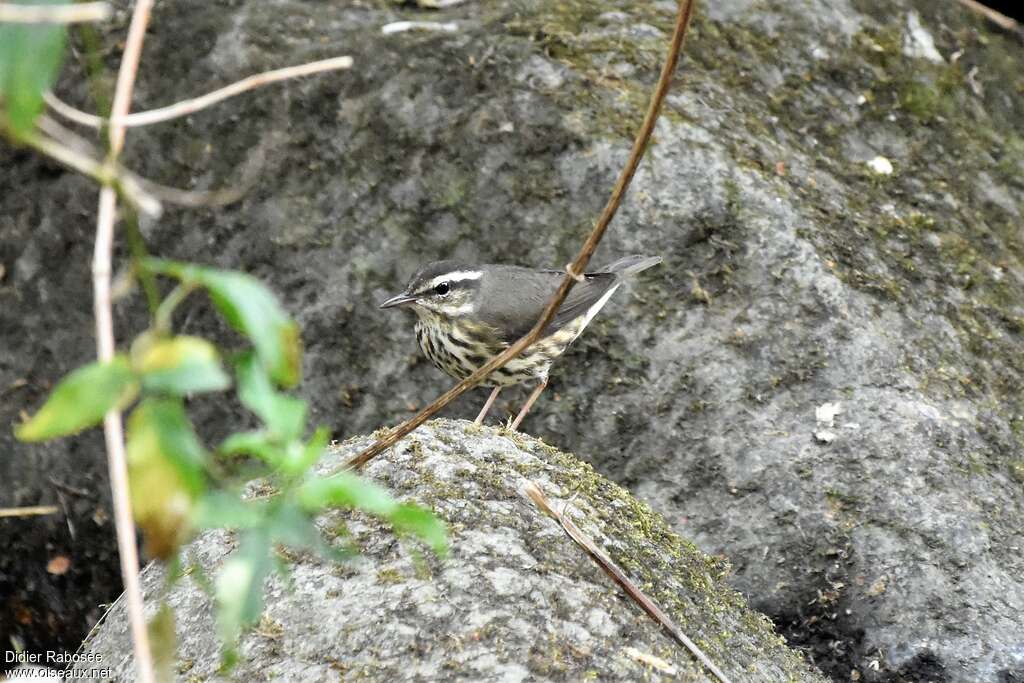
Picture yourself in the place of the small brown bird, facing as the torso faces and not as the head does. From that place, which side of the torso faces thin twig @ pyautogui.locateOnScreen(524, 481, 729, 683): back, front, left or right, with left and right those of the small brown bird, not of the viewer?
left

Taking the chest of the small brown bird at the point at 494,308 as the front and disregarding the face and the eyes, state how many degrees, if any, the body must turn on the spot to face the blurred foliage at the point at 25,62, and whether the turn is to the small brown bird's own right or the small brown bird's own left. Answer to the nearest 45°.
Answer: approximately 90° to the small brown bird's own left

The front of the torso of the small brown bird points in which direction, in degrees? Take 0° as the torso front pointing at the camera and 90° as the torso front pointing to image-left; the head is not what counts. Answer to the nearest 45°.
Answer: approximately 90°

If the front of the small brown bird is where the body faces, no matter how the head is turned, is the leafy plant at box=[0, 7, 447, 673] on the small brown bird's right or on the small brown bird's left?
on the small brown bird's left

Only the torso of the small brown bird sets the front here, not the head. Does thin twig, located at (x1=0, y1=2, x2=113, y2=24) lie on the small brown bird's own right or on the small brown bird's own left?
on the small brown bird's own left

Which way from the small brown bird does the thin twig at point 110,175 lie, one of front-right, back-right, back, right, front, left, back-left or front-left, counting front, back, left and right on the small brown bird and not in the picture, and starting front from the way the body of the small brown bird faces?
left
